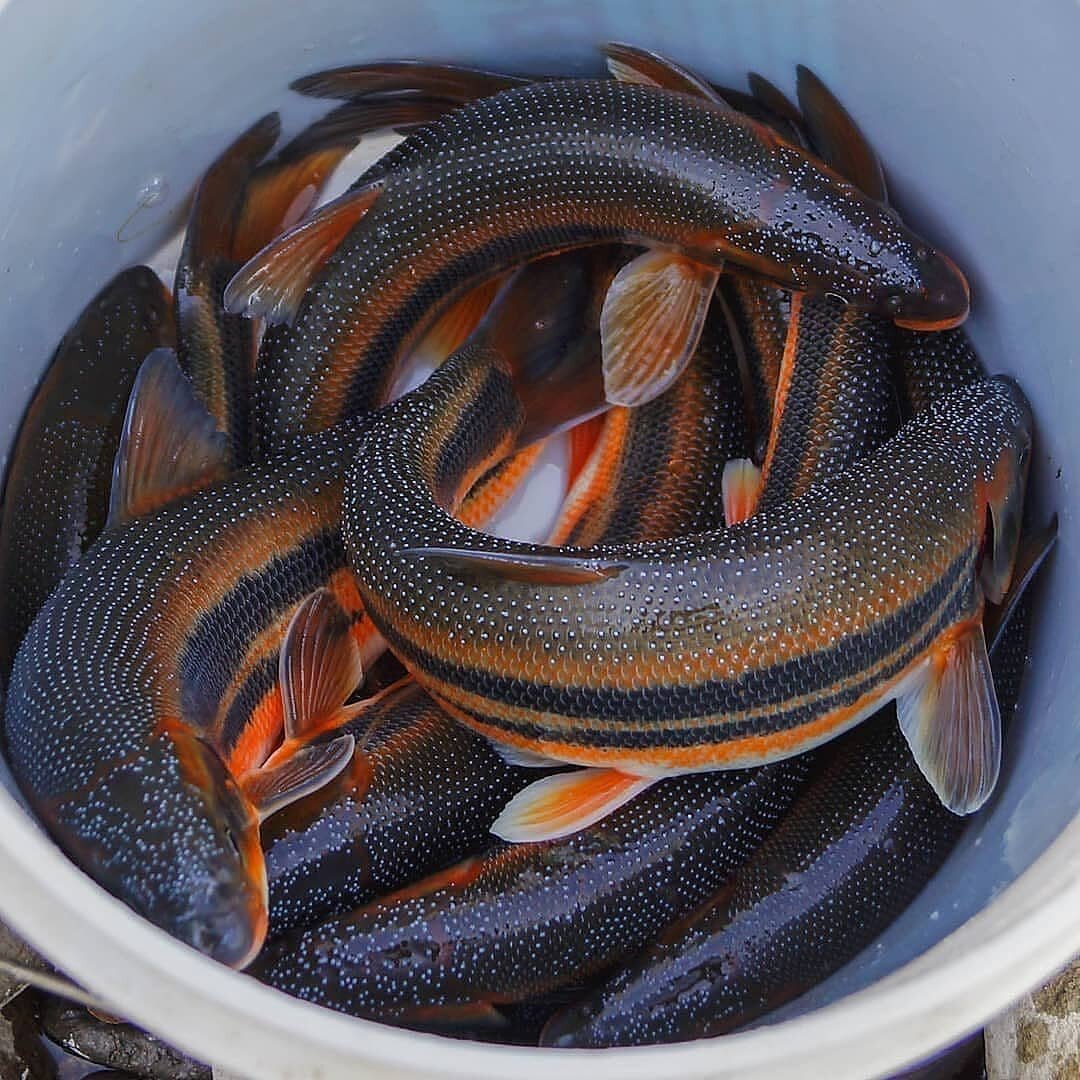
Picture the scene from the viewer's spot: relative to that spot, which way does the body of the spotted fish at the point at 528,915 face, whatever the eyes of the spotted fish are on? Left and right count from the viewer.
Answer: facing the viewer and to the left of the viewer

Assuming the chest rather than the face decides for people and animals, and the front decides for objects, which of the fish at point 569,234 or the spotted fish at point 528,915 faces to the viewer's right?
the fish

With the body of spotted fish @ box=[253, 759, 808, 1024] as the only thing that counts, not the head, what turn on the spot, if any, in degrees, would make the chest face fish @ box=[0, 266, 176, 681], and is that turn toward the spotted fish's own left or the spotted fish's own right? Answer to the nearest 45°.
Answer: approximately 90° to the spotted fish's own right

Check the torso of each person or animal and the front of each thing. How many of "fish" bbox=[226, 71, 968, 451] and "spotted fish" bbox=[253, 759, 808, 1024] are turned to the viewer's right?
1

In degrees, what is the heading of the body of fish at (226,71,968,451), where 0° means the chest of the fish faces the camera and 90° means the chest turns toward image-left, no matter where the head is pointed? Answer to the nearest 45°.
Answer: approximately 270°
